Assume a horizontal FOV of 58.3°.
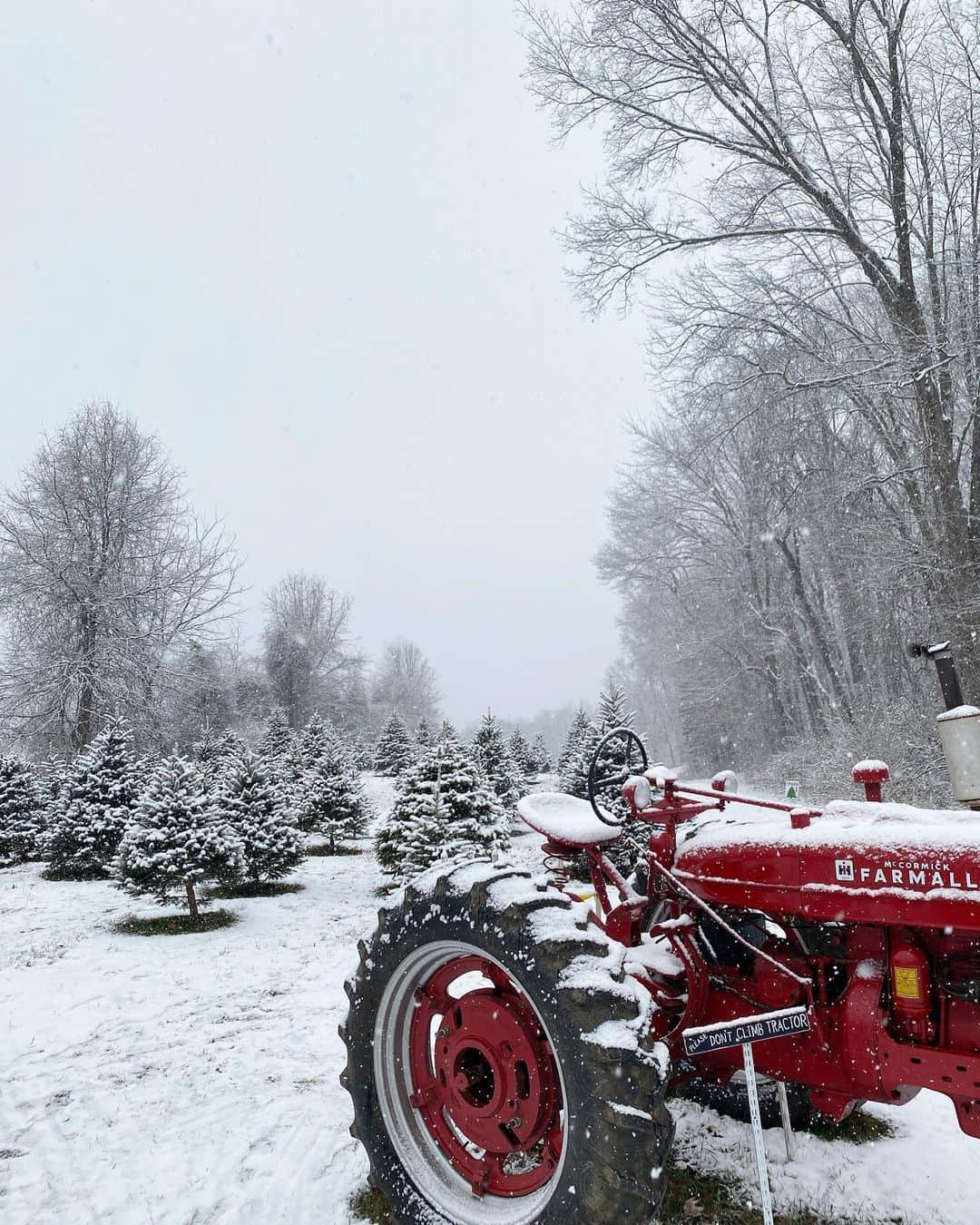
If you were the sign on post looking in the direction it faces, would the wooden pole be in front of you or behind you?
behind

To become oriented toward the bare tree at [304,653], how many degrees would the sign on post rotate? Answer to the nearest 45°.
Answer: approximately 135° to its right

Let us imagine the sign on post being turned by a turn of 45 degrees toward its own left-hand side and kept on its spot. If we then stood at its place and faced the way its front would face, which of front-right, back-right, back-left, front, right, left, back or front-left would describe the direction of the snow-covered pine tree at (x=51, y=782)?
back

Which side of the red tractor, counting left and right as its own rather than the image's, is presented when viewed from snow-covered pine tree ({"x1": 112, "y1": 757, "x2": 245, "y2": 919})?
back

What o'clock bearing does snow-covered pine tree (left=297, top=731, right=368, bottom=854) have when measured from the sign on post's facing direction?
The snow-covered pine tree is roughly at 5 o'clock from the sign on post.

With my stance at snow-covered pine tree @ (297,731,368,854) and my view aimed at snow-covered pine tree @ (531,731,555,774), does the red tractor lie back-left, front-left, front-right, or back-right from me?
back-right

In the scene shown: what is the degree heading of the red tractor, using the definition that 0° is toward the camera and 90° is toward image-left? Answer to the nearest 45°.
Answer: approximately 315°

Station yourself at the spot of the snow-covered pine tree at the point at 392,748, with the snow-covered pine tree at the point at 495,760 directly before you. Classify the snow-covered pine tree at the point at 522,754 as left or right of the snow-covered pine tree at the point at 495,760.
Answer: left

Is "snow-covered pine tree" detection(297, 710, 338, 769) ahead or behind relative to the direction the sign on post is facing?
behind

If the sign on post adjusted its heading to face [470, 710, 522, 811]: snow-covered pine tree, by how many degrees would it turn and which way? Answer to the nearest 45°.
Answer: approximately 180°

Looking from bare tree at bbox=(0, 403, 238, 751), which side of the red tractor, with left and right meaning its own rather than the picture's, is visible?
back

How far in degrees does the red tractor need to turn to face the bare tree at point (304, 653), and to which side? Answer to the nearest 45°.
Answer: approximately 180°
